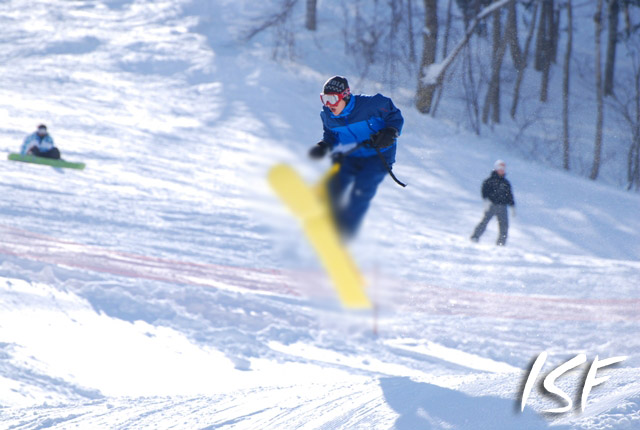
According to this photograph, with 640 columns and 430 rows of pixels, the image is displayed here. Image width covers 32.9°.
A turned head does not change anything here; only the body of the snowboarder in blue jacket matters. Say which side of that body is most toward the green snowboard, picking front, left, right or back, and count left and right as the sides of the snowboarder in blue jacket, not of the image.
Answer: right

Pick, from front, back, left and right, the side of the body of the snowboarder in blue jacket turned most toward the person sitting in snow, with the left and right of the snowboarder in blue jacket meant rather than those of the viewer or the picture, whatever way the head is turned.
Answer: right

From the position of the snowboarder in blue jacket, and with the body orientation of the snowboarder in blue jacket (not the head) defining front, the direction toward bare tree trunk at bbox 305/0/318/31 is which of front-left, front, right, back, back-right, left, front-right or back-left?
back-right

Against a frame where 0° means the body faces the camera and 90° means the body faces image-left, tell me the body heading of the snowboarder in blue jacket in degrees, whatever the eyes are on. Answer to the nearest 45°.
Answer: approximately 45°

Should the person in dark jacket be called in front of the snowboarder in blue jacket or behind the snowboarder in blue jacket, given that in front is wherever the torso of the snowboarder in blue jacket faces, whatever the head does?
behind

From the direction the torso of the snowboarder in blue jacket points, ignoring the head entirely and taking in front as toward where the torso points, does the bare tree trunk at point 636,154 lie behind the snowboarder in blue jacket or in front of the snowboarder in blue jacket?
behind

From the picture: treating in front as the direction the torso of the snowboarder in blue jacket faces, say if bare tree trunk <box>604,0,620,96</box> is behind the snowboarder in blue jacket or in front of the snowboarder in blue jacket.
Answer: behind

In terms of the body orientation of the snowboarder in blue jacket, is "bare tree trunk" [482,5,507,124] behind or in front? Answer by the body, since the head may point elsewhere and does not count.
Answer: behind

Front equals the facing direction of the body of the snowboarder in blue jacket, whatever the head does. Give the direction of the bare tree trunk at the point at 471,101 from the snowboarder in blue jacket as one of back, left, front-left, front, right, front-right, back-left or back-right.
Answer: back-right
